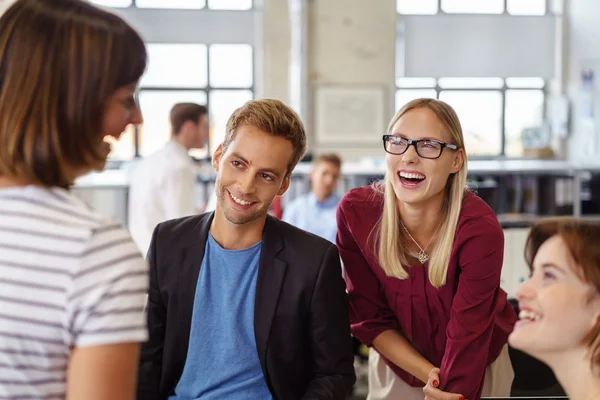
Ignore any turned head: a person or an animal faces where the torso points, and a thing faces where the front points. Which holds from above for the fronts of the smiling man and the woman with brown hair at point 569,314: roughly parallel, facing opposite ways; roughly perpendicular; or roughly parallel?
roughly perpendicular

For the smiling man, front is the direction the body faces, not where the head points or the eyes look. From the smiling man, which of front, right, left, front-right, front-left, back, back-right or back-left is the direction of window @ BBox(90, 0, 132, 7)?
back

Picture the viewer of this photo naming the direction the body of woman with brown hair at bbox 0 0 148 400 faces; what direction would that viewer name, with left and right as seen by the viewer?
facing away from the viewer and to the right of the viewer

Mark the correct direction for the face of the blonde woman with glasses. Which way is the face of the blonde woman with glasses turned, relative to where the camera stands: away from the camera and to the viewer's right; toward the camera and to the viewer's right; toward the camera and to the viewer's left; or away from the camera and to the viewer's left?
toward the camera and to the viewer's left

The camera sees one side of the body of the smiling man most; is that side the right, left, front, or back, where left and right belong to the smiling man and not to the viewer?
front

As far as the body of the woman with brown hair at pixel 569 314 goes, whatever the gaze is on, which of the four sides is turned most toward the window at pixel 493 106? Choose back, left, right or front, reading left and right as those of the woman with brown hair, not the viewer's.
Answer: right

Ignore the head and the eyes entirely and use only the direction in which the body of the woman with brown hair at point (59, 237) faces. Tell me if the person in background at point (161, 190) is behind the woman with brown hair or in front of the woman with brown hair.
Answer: in front

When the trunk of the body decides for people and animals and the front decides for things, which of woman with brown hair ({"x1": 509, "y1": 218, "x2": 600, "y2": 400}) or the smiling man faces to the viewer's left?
the woman with brown hair

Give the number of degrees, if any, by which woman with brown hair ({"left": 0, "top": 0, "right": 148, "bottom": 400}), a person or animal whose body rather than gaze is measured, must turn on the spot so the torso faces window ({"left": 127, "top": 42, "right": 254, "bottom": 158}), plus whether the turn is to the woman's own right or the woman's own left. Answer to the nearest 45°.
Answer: approximately 45° to the woman's own left

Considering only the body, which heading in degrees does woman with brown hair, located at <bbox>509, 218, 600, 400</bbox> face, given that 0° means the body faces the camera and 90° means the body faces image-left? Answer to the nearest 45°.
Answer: approximately 90°

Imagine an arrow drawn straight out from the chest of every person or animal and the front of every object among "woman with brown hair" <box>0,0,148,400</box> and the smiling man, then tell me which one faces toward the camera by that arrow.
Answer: the smiling man

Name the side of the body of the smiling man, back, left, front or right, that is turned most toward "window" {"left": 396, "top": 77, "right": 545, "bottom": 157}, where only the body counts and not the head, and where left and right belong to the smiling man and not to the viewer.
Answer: back

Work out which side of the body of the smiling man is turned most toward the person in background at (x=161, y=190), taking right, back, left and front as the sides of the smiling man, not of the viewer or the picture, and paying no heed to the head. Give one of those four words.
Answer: back

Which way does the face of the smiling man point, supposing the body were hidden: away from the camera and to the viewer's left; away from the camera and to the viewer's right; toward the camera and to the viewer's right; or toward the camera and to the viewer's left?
toward the camera and to the viewer's left
